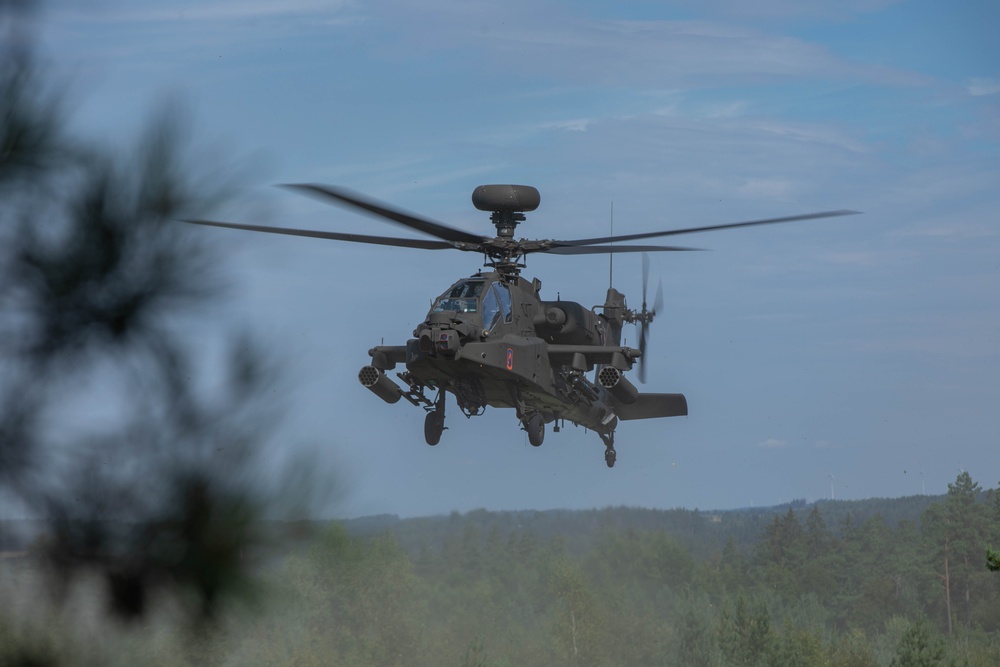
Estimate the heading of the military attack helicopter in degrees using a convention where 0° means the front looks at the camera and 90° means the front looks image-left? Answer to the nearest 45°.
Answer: approximately 45°
